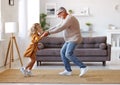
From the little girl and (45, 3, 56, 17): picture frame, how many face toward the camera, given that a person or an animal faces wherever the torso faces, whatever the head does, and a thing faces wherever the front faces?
1

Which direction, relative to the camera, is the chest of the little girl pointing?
to the viewer's right

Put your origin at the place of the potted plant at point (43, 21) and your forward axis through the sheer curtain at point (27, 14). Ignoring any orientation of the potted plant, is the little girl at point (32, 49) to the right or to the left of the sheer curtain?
left

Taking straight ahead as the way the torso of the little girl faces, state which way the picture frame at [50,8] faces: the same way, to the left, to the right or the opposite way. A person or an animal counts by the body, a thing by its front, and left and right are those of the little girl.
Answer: to the right

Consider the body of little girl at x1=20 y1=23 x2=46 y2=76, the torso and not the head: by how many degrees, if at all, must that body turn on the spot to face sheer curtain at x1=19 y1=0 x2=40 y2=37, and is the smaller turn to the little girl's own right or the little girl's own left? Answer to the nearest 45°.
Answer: approximately 90° to the little girl's own left

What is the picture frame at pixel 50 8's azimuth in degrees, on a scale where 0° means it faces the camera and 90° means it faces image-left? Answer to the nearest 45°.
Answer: approximately 0°

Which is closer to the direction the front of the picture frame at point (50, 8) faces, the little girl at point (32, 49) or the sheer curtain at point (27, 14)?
the little girl

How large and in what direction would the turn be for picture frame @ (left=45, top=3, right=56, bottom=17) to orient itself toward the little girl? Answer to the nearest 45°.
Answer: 0° — it already faces them

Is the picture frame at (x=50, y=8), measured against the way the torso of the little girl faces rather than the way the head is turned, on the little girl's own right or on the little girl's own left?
on the little girl's own left
